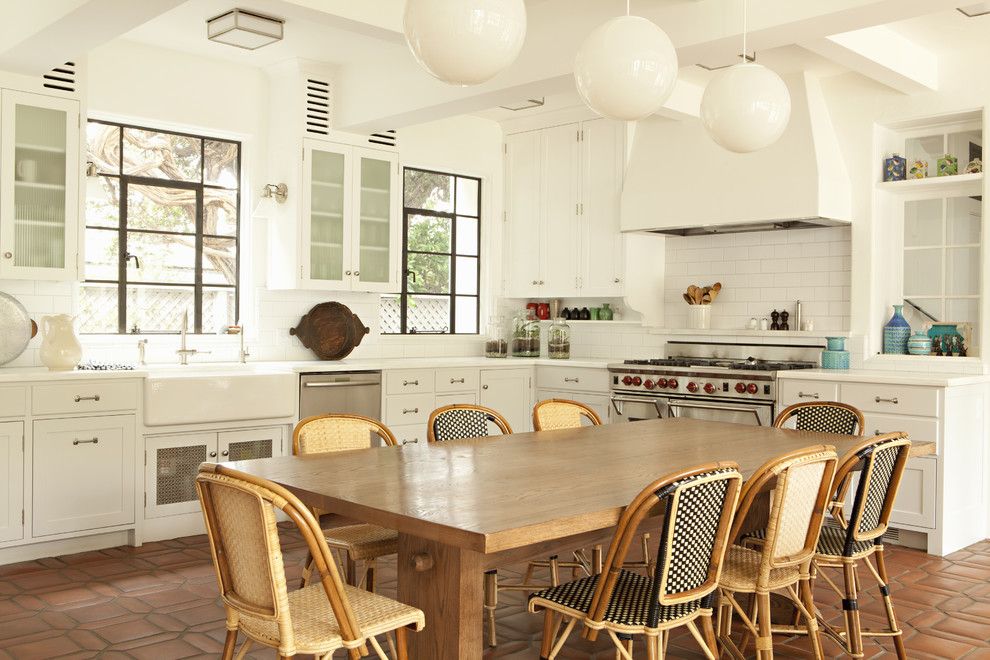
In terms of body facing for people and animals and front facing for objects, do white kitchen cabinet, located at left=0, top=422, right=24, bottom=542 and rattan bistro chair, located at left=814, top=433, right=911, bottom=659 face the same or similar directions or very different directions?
very different directions

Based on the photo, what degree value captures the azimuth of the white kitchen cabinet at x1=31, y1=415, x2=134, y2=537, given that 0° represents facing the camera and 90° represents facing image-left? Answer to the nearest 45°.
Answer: approximately 0°

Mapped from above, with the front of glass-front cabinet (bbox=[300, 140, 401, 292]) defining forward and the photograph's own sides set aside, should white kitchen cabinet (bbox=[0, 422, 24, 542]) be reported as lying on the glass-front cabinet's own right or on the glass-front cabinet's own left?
on the glass-front cabinet's own right

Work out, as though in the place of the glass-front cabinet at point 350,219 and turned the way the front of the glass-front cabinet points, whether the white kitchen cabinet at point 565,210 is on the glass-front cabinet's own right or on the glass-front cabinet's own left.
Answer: on the glass-front cabinet's own left

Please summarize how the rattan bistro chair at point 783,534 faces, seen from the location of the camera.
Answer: facing away from the viewer and to the left of the viewer

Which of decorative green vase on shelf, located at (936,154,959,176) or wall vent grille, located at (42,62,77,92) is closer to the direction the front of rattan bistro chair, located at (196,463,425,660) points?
the decorative green vase on shelf

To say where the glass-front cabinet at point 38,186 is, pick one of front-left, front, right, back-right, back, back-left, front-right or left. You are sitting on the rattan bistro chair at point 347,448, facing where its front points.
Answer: back

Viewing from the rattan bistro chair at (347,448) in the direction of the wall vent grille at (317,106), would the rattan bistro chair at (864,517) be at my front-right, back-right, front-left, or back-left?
back-right

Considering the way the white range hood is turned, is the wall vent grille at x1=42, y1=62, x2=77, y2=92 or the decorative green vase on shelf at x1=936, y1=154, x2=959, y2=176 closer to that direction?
the wall vent grille

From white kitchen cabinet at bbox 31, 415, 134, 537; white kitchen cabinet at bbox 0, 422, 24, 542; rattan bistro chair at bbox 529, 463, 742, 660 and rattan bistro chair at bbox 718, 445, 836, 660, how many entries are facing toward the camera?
2
